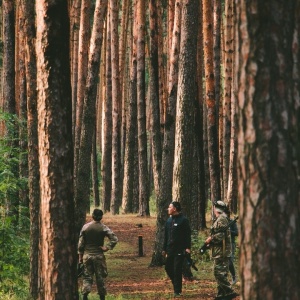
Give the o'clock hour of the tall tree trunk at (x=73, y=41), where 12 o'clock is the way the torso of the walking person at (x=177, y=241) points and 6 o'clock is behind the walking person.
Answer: The tall tree trunk is roughly at 4 o'clock from the walking person.

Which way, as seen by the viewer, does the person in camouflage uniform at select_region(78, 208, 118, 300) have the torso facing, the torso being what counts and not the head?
away from the camera

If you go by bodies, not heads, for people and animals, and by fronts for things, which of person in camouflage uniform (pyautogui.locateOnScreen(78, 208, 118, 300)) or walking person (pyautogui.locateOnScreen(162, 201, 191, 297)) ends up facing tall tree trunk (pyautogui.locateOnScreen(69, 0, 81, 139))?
the person in camouflage uniform

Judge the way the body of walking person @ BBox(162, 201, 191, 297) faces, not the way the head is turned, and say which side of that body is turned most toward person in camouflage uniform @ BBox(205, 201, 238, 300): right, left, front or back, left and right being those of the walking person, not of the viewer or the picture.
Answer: left

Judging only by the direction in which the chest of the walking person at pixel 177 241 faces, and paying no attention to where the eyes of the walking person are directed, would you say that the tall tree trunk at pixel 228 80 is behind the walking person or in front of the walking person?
behind

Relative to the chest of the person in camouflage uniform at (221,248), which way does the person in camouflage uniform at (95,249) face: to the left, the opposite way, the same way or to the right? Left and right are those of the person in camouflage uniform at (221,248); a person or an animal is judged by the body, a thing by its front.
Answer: to the right

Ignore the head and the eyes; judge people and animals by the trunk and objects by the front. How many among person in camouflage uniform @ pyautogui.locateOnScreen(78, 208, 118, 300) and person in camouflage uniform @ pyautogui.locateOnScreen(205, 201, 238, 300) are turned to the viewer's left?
1

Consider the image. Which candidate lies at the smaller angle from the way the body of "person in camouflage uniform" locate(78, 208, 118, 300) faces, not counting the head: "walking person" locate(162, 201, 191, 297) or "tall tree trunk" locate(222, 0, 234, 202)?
the tall tree trunk

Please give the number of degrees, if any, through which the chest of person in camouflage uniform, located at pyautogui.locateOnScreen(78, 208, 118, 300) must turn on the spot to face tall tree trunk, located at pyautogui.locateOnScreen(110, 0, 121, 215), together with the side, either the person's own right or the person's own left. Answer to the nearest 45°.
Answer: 0° — they already face it

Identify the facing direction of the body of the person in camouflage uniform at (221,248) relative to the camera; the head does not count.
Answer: to the viewer's left
